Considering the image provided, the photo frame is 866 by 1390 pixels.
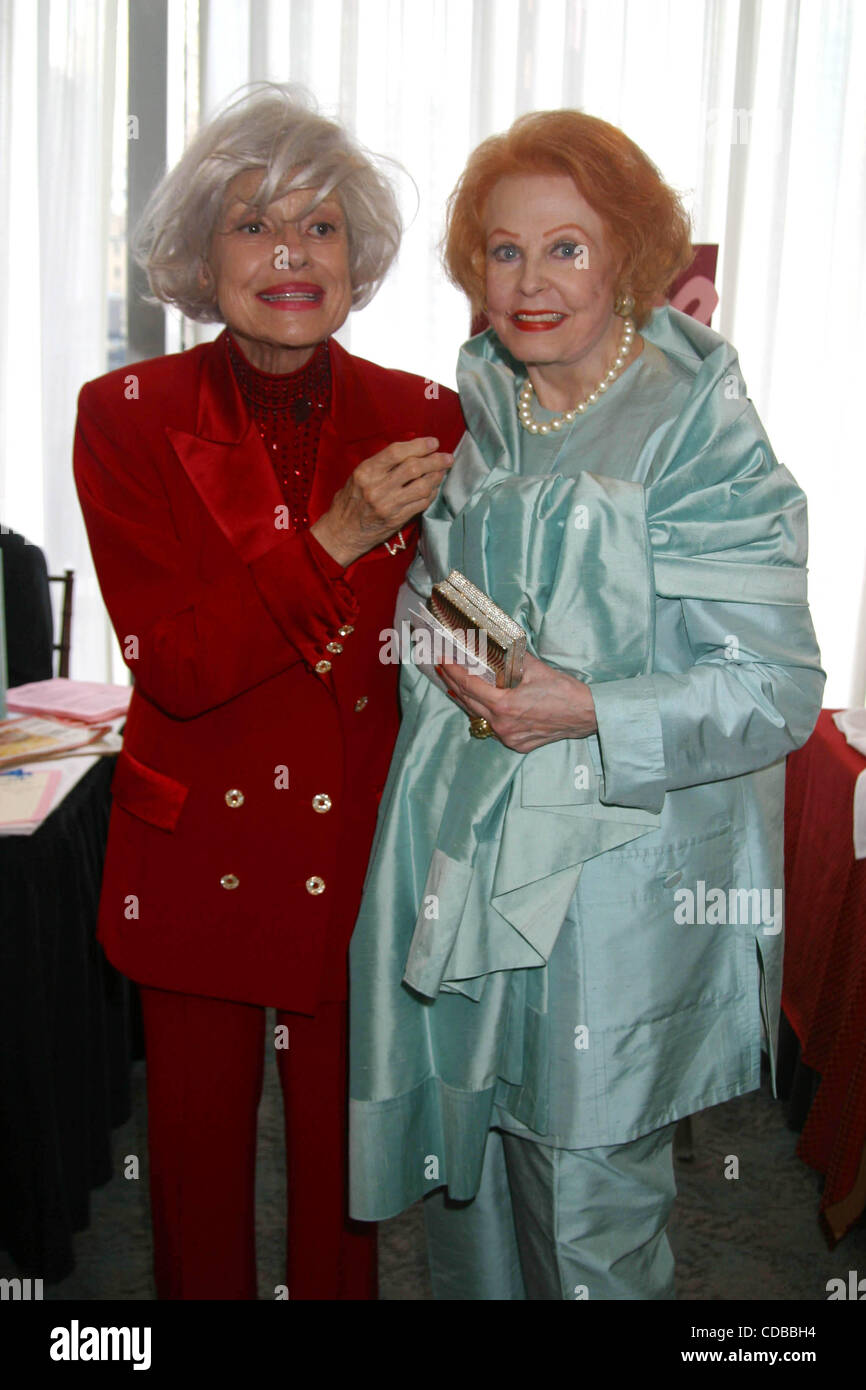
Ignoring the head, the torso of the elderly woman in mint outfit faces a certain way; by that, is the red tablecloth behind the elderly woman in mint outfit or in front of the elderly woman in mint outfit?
behind

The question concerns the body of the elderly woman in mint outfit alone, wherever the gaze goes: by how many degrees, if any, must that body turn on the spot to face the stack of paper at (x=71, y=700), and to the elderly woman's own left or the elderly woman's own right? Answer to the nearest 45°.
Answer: approximately 90° to the elderly woman's own right

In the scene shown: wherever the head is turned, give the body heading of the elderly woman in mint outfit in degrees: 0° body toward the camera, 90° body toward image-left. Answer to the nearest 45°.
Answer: approximately 45°

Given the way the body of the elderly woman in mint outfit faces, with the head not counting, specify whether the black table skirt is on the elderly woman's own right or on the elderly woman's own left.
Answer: on the elderly woman's own right
